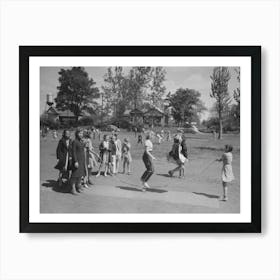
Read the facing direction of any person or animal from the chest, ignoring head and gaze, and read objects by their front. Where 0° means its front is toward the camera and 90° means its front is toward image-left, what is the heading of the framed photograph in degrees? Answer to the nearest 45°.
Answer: approximately 0°
